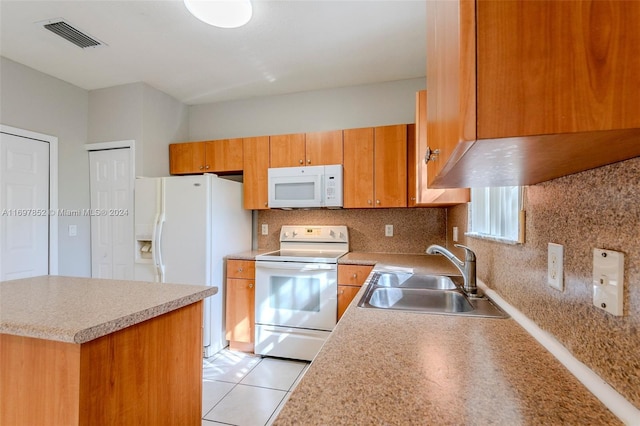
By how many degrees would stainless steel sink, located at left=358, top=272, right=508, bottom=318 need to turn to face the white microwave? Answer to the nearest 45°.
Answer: approximately 45° to its right

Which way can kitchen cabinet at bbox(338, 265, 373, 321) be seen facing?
toward the camera

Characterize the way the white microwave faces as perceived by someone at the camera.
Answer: facing the viewer

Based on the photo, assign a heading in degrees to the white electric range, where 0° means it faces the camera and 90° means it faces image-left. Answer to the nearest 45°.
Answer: approximately 0°

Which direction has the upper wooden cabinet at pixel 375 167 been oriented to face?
toward the camera

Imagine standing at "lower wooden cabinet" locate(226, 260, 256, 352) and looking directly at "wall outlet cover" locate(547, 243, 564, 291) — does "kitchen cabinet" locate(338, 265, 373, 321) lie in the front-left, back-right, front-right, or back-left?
front-left

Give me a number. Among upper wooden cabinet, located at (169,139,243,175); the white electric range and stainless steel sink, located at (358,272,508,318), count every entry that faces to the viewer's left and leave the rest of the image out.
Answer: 1

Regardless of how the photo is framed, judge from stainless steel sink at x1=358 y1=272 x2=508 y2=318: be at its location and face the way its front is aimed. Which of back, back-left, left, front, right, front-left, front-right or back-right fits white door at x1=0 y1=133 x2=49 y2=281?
front

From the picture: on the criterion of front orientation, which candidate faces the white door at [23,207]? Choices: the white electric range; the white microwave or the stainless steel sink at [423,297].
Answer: the stainless steel sink

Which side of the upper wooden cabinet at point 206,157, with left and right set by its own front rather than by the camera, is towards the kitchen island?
front

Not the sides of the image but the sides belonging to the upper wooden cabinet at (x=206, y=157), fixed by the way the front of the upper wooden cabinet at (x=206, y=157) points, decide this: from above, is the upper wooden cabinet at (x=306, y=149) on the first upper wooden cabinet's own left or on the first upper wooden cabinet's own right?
on the first upper wooden cabinet's own left

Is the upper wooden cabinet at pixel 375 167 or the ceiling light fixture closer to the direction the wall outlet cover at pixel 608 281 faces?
the ceiling light fixture

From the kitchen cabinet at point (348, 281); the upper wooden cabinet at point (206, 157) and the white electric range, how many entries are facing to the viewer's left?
0

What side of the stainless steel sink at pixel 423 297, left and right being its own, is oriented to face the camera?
left

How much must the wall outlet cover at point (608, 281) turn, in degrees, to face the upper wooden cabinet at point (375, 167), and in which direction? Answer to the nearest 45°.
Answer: approximately 90° to its right

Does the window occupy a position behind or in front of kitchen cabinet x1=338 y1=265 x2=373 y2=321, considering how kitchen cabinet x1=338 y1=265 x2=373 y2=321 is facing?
in front

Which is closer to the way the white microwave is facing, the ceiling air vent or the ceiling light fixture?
the ceiling light fixture
